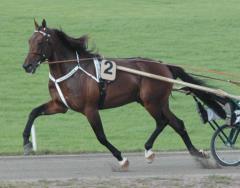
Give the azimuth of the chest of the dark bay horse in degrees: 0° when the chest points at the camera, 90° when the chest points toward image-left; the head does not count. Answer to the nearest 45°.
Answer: approximately 90°
